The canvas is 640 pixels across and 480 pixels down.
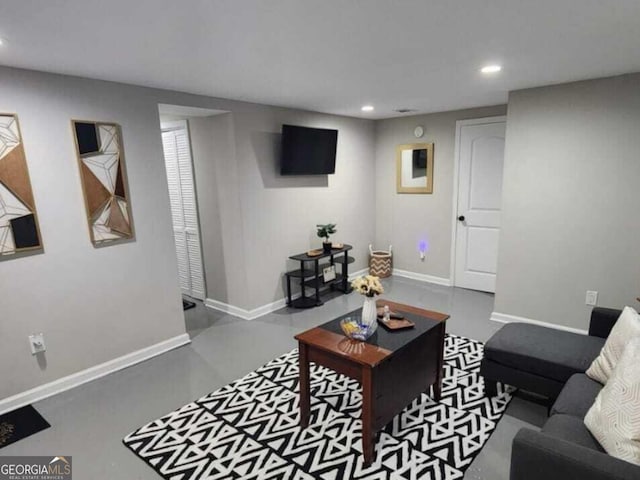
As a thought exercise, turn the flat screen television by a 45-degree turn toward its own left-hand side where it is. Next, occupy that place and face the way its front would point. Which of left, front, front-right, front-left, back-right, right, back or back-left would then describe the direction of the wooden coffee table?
right

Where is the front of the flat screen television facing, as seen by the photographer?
facing the viewer and to the right of the viewer

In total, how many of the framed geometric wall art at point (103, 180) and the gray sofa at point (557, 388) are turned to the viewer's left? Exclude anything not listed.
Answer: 1

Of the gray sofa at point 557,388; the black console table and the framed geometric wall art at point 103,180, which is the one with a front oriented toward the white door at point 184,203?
the gray sofa

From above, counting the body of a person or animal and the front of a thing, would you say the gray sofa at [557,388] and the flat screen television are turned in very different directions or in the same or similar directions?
very different directions

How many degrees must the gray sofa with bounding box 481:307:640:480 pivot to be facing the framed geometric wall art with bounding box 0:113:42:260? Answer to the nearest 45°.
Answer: approximately 45° to its left

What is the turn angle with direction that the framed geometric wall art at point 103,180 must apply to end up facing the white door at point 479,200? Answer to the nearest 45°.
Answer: approximately 45° to its left

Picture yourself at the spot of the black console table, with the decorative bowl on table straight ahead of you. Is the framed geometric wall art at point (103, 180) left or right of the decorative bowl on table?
right

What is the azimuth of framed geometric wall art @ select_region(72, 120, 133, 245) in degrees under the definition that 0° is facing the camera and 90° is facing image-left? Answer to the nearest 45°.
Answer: approximately 315°

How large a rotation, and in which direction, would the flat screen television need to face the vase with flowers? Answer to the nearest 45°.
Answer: approximately 45° to its right

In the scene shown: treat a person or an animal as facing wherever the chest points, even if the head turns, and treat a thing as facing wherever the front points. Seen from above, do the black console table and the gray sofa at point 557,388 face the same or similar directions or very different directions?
very different directions

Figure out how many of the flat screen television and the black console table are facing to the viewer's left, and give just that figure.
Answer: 0

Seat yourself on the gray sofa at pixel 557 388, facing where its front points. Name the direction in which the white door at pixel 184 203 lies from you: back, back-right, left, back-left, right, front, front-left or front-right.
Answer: front

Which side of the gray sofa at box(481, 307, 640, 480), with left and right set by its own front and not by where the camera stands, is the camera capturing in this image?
left

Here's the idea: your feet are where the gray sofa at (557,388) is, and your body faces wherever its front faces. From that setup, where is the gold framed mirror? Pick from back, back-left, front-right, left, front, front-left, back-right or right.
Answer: front-right

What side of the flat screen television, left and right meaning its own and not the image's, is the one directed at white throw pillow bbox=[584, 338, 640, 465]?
front

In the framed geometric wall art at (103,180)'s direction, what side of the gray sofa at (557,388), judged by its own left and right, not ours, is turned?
front

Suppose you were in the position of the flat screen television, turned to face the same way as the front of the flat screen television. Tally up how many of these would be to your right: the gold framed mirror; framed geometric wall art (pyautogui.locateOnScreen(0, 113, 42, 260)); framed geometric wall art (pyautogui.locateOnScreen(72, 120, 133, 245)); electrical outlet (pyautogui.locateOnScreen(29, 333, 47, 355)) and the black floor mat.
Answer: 4
